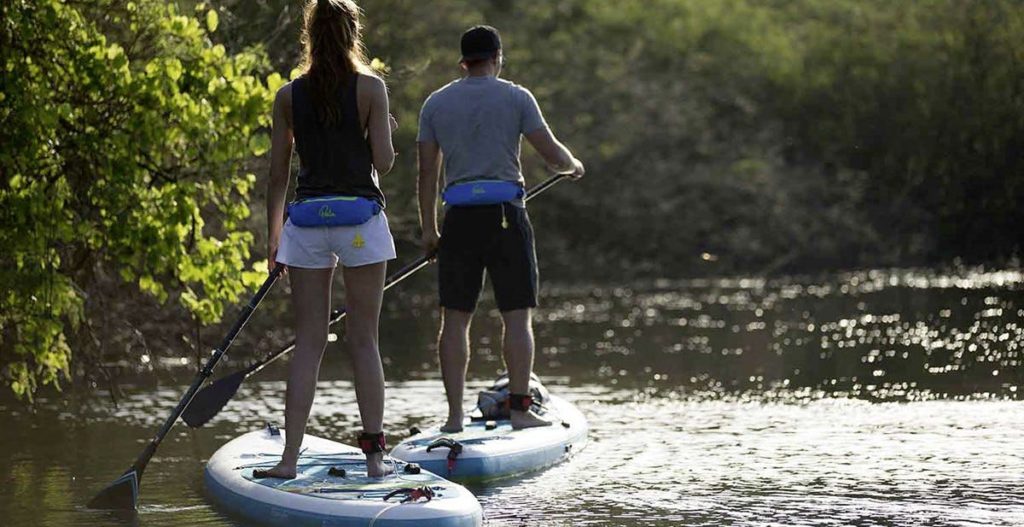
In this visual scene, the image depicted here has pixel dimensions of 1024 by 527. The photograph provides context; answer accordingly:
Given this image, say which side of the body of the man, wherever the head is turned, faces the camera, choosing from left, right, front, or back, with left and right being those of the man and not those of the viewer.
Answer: back

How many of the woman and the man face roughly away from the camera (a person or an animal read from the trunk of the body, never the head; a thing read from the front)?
2

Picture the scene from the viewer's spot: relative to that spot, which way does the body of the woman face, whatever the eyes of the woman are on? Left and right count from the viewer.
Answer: facing away from the viewer

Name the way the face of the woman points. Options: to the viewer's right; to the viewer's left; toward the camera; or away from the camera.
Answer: away from the camera

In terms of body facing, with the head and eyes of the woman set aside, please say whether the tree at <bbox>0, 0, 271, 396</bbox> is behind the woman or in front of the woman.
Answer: in front

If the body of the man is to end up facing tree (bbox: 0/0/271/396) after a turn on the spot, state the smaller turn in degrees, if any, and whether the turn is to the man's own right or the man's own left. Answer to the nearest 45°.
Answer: approximately 90° to the man's own left

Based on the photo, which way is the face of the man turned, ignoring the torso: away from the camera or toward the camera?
away from the camera

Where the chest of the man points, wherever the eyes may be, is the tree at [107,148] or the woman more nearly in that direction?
the tree
